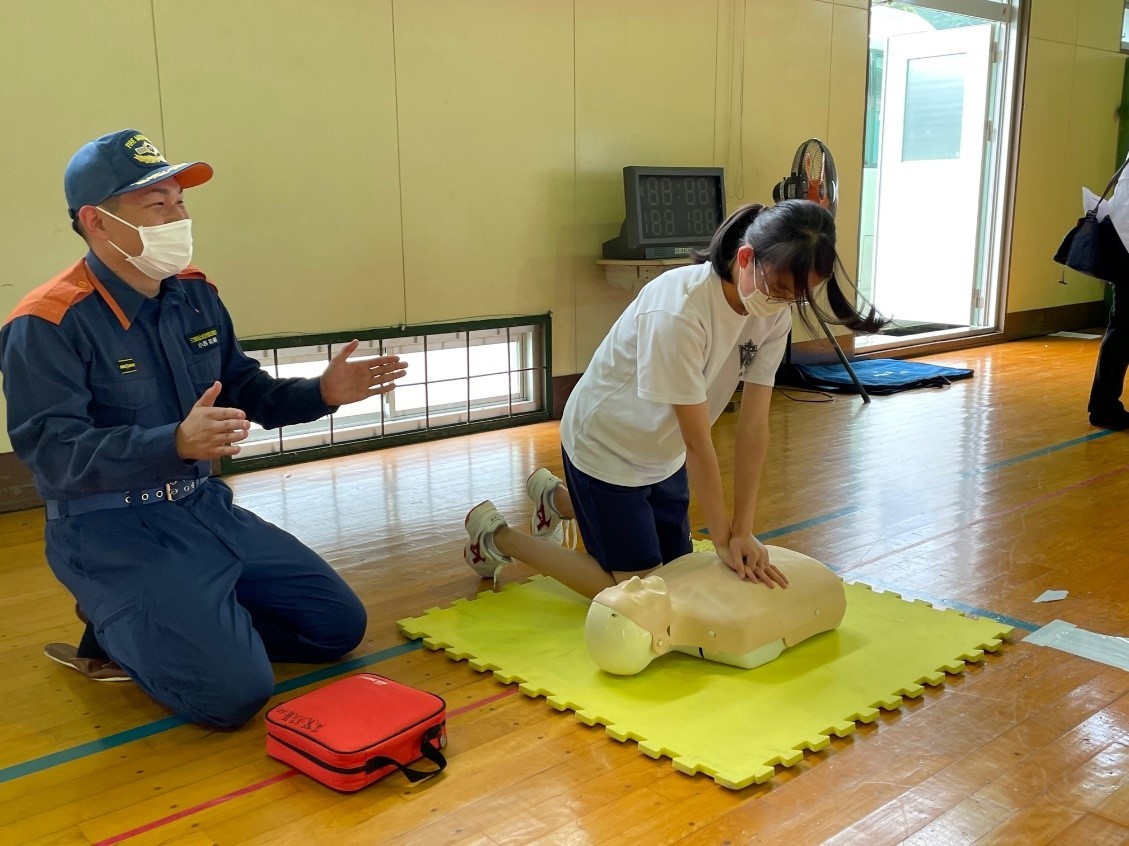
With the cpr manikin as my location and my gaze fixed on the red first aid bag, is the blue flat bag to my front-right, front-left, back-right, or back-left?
back-right

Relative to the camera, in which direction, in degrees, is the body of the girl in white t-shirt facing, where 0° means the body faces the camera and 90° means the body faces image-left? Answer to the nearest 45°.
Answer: approximately 315°

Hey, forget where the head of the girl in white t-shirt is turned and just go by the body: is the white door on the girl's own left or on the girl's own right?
on the girl's own left

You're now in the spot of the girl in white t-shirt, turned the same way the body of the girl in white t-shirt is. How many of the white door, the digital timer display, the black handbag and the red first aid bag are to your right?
1

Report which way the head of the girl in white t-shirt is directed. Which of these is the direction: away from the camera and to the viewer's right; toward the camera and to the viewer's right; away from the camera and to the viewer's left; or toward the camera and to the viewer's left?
toward the camera and to the viewer's right

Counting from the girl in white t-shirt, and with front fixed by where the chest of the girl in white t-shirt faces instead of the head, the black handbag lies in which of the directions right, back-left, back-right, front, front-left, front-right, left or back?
left

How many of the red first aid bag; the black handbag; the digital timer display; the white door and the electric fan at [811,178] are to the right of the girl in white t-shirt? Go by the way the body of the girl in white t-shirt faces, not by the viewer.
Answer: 1

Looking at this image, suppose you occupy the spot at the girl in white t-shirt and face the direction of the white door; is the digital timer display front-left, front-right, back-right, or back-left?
front-left

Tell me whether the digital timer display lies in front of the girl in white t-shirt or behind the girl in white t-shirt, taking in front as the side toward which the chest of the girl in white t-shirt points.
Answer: behind

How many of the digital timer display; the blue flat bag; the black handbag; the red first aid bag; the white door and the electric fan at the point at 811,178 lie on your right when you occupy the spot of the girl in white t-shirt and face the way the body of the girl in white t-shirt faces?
1

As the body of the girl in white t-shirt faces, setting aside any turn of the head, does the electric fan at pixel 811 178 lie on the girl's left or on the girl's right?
on the girl's left

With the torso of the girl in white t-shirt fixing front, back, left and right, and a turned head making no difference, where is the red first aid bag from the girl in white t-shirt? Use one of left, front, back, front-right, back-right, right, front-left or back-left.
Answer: right

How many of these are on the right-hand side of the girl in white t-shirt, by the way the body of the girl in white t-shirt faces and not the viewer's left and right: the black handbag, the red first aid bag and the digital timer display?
1
